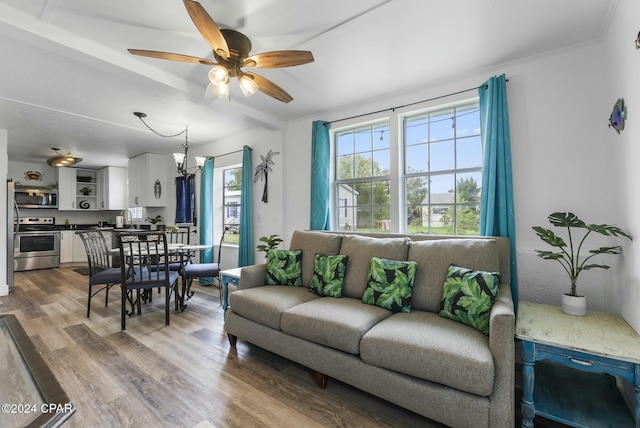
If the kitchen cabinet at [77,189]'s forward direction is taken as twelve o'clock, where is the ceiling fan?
The ceiling fan is roughly at 12 o'clock from the kitchen cabinet.

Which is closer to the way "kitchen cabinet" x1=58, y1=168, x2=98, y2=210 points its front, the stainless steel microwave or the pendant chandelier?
the pendant chandelier

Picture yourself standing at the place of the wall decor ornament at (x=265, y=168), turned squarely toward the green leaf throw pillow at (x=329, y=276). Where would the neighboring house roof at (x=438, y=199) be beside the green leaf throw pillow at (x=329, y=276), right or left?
left

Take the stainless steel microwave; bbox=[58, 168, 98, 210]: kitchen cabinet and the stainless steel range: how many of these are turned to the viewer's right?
0

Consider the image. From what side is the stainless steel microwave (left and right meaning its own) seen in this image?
front

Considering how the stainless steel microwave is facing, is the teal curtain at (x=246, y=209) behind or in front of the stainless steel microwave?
in front

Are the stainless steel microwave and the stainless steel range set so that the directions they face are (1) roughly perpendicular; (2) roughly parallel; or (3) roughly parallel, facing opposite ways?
roughly parallel

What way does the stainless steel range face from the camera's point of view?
toward the camera

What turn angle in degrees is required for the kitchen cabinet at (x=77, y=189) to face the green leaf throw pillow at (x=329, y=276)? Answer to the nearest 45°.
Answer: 0° — it already faces it

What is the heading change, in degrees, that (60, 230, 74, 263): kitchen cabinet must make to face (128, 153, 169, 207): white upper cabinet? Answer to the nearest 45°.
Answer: approximately 45° to its left

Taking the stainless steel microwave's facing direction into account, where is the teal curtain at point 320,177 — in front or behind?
in front

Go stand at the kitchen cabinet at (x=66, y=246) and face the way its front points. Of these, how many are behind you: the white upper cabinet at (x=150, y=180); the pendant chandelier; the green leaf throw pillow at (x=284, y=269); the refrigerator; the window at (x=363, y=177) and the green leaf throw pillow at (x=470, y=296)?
0

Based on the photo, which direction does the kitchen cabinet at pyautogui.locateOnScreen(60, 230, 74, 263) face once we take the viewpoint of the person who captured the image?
facing the viewer

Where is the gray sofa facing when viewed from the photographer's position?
facing the viewer and to the left of the viewer

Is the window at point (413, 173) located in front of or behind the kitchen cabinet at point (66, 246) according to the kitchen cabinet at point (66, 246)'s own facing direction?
in front

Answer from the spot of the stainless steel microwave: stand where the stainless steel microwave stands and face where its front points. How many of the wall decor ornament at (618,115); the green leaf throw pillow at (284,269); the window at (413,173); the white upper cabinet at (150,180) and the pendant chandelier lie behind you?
0
